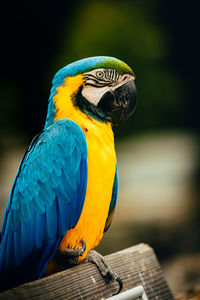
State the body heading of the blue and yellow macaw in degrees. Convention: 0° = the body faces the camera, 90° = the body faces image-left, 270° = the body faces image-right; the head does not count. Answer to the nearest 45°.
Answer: approximately 315°
